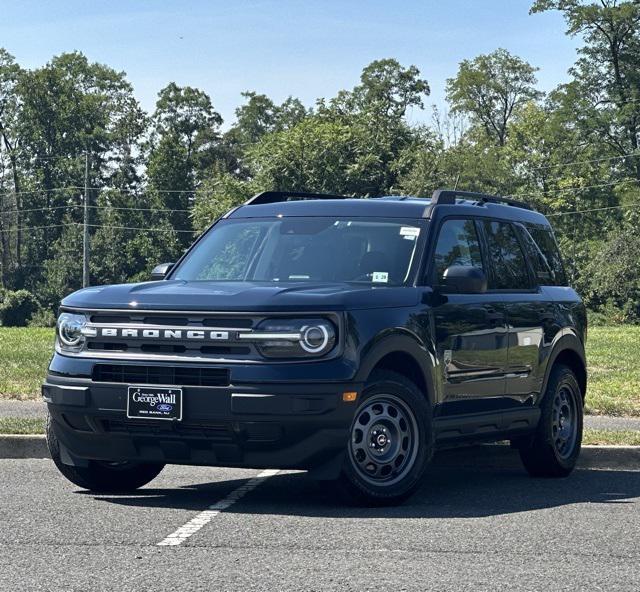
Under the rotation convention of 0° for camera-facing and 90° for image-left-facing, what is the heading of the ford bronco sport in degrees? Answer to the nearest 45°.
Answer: approximately 45°
